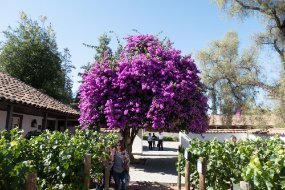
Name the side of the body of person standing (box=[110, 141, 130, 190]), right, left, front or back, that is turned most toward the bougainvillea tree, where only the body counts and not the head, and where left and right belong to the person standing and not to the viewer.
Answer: back

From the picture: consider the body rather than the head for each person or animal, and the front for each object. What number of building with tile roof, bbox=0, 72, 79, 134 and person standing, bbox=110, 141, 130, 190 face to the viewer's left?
0

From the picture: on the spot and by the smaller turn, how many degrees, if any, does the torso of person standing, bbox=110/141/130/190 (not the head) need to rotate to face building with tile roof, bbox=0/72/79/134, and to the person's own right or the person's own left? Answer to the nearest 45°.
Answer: approximately 135° to the person's own right

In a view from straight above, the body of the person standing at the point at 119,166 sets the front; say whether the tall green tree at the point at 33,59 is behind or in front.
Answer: behind

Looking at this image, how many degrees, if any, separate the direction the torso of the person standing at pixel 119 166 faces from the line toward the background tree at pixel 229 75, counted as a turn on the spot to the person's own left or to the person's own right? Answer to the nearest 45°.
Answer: approximately 135° to the person's own left

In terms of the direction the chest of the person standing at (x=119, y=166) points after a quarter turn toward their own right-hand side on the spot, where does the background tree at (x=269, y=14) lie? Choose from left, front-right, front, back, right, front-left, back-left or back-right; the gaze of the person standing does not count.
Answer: back-right

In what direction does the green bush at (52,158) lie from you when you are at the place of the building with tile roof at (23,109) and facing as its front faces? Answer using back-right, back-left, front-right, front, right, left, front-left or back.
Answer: front-right

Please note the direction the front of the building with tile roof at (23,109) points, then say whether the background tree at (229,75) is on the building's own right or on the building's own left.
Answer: on the building's own left

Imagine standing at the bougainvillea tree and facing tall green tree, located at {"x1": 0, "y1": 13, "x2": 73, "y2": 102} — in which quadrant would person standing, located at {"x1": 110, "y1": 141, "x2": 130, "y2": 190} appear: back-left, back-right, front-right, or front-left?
back-left
